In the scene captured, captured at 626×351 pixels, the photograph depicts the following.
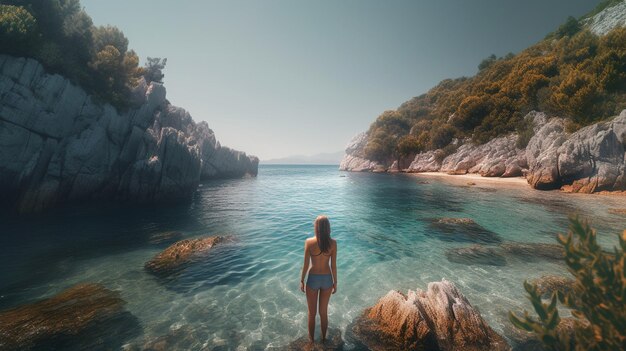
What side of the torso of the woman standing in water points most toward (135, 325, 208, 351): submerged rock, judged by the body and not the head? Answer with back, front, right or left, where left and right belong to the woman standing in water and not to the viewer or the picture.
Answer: left

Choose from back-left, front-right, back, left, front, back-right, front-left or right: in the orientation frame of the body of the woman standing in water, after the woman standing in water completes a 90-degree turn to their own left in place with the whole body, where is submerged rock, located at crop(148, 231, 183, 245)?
front-right

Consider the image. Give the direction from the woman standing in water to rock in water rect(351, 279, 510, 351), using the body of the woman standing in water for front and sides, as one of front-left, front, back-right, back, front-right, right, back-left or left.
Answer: right

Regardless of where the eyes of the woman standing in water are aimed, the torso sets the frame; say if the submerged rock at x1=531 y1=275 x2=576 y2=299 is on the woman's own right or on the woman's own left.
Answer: on the woman's own right

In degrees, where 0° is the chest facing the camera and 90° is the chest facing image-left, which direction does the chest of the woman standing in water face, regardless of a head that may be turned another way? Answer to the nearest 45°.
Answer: approximately 180°

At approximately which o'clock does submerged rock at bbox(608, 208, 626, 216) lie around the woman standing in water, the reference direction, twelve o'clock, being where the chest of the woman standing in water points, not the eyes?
The submerged rock is roughly at 2 o'clock from the woman standing in water.

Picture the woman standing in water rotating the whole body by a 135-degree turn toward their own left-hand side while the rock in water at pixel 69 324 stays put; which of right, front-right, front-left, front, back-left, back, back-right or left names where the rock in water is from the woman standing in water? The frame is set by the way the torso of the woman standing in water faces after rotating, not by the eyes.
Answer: front-right

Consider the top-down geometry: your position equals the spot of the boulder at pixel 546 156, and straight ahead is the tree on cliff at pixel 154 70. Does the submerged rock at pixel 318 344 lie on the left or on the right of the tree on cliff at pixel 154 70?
left

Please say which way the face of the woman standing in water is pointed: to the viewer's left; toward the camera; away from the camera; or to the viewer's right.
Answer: away from the camera

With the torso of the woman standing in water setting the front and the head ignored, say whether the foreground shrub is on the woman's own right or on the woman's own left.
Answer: on the woman's own right

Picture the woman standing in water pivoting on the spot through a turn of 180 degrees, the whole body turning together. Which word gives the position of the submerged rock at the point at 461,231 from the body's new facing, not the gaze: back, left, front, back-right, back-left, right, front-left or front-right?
back-left

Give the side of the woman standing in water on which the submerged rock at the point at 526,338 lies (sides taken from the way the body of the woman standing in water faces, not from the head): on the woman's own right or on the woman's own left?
on the woman's own right

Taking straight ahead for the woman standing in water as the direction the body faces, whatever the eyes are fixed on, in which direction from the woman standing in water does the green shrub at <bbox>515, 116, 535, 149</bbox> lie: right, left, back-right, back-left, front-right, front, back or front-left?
front-right

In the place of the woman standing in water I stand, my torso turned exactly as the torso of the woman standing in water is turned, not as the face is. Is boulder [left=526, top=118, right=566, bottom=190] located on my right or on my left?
on my right

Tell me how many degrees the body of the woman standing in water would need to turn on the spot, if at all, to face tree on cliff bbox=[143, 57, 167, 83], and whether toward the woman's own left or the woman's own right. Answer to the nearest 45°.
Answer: approximately 45° to the woman's own left
